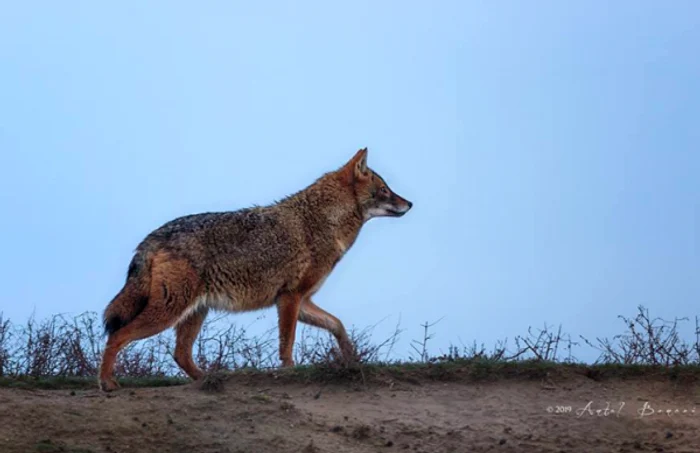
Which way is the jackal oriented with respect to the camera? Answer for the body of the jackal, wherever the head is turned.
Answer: to the viewer's right
